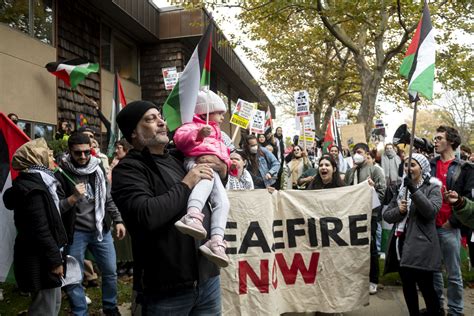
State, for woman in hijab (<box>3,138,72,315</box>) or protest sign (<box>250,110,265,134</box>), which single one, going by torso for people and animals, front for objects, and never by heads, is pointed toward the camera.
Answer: the protest sign

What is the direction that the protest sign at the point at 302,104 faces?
toward the camera

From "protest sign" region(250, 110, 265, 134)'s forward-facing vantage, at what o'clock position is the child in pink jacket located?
The child in pink jacket is roughly at 12 o'clock from the protest sign.

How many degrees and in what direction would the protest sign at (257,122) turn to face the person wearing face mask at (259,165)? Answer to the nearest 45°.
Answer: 0° — it already faces them

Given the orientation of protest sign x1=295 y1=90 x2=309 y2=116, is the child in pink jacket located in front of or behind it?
in front

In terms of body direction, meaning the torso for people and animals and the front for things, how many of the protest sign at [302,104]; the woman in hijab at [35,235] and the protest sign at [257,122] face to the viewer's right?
1

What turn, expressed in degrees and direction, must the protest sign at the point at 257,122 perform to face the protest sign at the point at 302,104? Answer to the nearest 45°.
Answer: approximately 90° to its left

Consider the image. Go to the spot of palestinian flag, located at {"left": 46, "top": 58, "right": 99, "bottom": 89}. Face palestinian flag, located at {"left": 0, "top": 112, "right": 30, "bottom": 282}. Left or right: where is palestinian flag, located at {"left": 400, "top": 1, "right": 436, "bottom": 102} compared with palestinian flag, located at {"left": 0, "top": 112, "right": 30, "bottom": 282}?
left

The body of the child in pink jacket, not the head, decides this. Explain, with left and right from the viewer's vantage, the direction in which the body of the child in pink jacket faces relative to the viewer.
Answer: facing the viewer and to the right of the viewer

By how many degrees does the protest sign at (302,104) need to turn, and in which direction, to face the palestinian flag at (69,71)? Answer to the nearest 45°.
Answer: approximately 90° to its right

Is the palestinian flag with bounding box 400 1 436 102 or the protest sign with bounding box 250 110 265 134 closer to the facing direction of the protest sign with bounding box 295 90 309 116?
the palestinian flag

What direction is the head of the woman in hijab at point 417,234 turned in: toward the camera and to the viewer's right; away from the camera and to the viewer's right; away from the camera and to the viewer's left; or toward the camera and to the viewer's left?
toward the camera and to the viewer's left

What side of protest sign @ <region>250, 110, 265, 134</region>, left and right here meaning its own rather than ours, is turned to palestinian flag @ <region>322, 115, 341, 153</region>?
left

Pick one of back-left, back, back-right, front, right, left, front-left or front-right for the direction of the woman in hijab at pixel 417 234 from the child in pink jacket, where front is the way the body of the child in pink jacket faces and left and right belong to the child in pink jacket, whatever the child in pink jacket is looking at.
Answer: left
